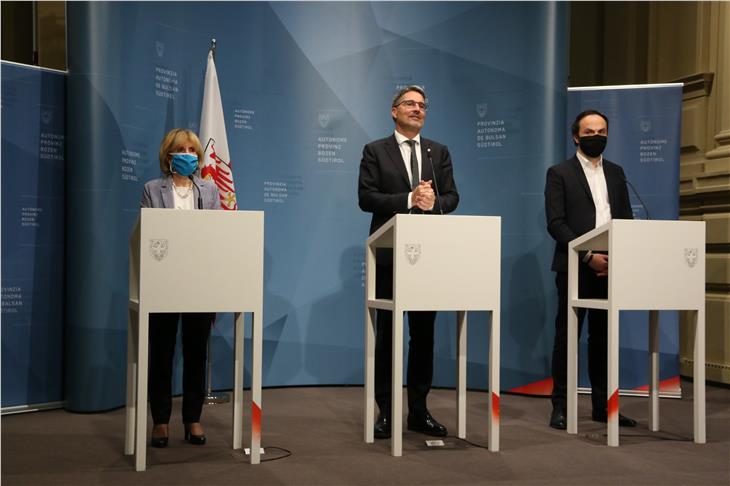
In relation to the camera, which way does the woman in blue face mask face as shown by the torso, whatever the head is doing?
toward the camera

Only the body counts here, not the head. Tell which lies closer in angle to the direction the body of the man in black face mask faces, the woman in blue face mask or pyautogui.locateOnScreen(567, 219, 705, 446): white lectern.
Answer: the white lectern

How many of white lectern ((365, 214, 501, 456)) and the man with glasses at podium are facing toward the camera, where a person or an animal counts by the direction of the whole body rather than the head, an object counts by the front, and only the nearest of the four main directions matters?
2

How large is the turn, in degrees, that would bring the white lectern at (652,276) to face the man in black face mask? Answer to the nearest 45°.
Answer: approximately 180°

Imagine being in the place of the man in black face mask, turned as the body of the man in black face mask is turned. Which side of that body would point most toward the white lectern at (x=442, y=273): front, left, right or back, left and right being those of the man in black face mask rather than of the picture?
right

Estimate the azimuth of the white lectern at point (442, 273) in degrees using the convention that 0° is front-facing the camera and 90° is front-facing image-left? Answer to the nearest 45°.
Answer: approximately 0°

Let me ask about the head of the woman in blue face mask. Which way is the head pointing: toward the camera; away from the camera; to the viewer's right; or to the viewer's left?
toward the camera

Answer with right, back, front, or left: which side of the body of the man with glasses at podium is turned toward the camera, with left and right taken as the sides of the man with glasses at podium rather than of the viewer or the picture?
front

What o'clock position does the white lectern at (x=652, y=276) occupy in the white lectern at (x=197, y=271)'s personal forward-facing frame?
the white lectern at (x=652, y=276) is roughly at 9 o'clock from the white lectern at (x=197, y=271).

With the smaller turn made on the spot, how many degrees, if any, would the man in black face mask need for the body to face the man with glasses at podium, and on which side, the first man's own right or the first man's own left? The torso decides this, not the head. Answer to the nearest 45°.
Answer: approximately 90° to the first man's own right

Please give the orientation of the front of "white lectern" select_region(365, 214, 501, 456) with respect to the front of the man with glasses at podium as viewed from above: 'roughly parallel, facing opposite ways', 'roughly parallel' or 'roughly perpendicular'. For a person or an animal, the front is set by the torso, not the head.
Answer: roughly parallel

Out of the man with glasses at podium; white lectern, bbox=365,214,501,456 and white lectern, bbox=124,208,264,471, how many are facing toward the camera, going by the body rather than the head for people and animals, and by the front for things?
3

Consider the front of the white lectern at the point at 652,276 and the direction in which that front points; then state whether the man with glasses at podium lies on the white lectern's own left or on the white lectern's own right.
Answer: on the white lectern's own right

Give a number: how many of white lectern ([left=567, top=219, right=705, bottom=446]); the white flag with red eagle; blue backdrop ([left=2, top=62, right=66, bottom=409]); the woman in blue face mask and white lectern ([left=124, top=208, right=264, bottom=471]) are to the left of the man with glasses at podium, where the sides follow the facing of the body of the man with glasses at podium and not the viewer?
1
